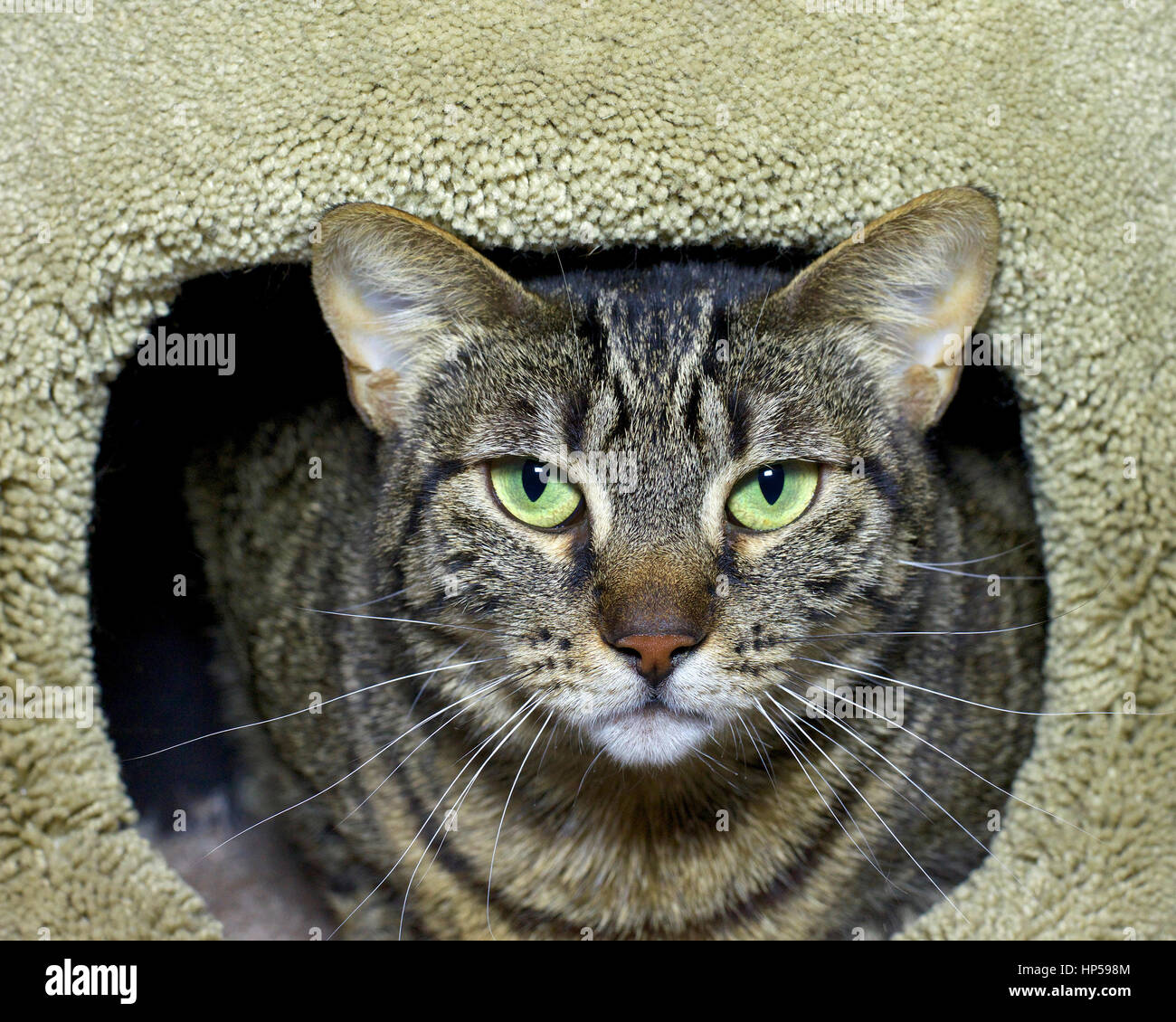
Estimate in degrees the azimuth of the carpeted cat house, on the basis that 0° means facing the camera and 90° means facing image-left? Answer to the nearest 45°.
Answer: approximately 0°

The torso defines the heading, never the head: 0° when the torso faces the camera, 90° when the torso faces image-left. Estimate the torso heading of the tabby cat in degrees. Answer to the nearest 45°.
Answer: approximately 0°
